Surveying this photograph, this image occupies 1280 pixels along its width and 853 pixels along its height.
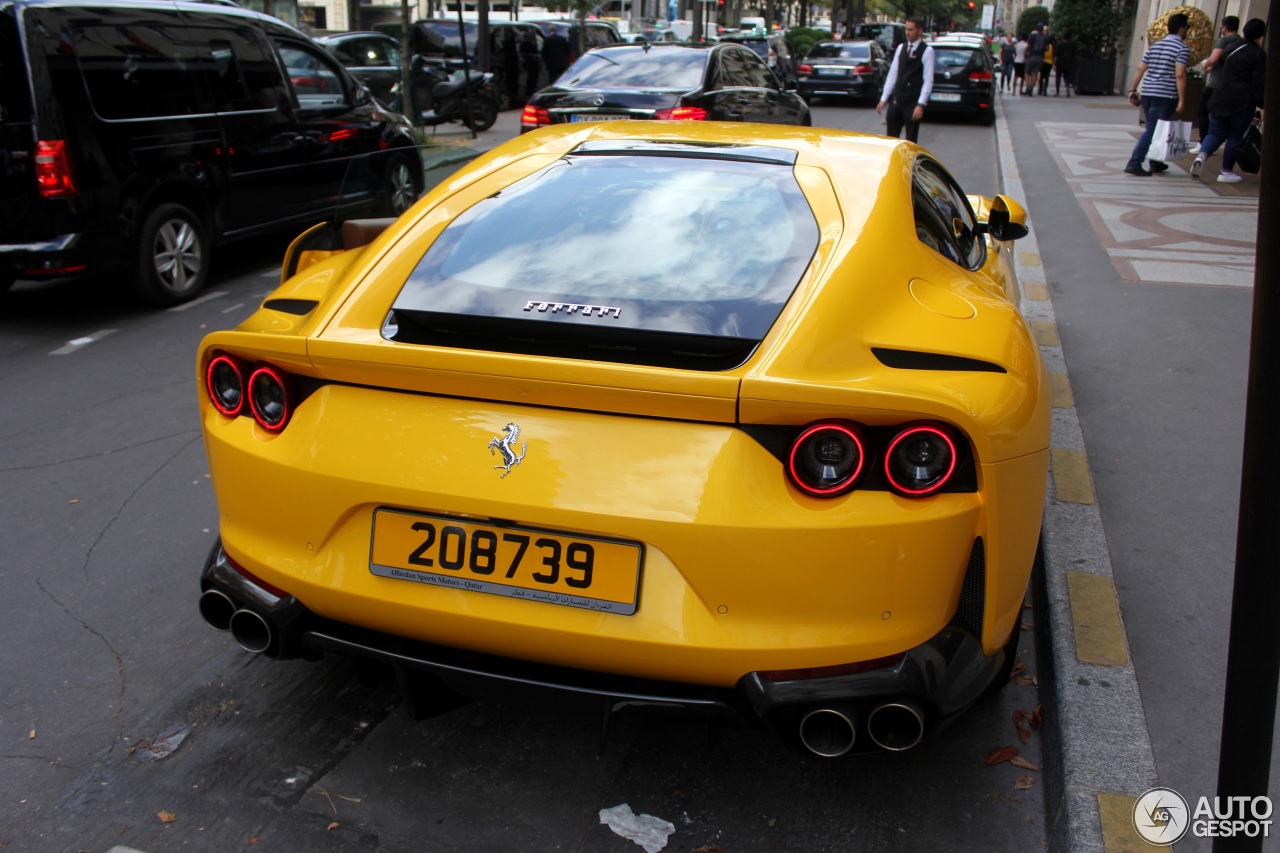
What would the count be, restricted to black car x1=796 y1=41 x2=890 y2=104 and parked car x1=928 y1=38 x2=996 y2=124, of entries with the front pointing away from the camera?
2

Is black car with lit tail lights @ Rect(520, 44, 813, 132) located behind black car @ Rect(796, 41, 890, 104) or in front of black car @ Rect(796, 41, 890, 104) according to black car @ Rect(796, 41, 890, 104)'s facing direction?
behind

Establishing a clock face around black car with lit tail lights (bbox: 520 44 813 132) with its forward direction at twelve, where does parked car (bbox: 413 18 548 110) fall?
parked car (bbox: 413 18 548 110) is roughly at 10 o'clock from black car with lit tail lights (bbox: 520 44 813 132).

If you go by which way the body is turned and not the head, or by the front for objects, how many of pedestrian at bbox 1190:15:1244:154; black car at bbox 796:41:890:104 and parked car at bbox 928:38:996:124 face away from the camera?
2

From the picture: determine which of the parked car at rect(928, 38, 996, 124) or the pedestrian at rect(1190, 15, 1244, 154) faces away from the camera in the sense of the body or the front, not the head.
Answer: the parked car

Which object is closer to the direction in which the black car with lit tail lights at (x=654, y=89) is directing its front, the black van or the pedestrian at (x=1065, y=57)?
the pedestrian

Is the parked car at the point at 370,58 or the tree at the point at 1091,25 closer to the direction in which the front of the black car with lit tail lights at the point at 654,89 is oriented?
the tree

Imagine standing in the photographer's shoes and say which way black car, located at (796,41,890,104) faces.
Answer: facing away from the viewer

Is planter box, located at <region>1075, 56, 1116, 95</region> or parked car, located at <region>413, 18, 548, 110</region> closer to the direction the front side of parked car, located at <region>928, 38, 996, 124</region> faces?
the planter box

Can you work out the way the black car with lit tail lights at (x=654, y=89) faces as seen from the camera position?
facing away from the viewer and to the right of the viewer
